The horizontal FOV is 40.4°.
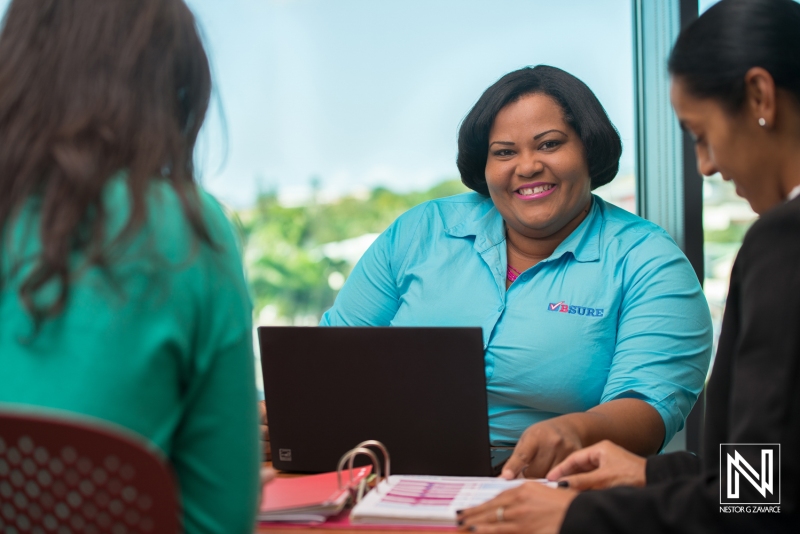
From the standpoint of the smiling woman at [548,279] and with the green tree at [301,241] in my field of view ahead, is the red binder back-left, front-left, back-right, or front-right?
back-left

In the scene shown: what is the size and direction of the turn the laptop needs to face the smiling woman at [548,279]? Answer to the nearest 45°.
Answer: approximately 45° to its right

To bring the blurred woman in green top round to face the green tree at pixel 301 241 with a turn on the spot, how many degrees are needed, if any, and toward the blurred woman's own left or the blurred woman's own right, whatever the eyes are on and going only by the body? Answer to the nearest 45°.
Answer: approximately 45° to the blurred woman's own left

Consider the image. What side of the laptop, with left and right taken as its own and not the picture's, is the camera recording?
back

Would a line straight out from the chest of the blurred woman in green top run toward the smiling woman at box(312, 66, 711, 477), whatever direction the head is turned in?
yes

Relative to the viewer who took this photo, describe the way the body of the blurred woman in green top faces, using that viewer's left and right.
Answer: facing away from the viewer and to the right of the viewer
